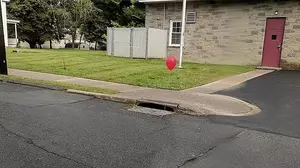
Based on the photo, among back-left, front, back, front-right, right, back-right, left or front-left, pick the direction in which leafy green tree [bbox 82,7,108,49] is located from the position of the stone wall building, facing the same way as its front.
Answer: back-right

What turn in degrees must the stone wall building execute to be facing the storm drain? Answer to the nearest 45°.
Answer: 0° — it already faces it

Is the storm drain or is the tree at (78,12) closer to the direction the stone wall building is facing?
the storm drain

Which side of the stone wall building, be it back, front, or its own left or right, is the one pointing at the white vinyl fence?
right

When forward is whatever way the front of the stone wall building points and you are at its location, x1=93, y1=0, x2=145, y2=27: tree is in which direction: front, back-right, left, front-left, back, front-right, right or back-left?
back-right

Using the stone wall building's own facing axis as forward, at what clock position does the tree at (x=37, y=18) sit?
The tree is roughly at 4 o'clock from the stone wall building.

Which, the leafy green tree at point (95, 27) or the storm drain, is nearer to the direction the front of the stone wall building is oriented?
the storm drain

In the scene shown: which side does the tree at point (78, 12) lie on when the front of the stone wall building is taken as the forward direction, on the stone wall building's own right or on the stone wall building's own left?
on the stone wall building's own right

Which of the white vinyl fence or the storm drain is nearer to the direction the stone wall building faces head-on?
the storm drain

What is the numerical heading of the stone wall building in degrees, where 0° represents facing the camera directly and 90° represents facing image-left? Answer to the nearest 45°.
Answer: approximately 0°
